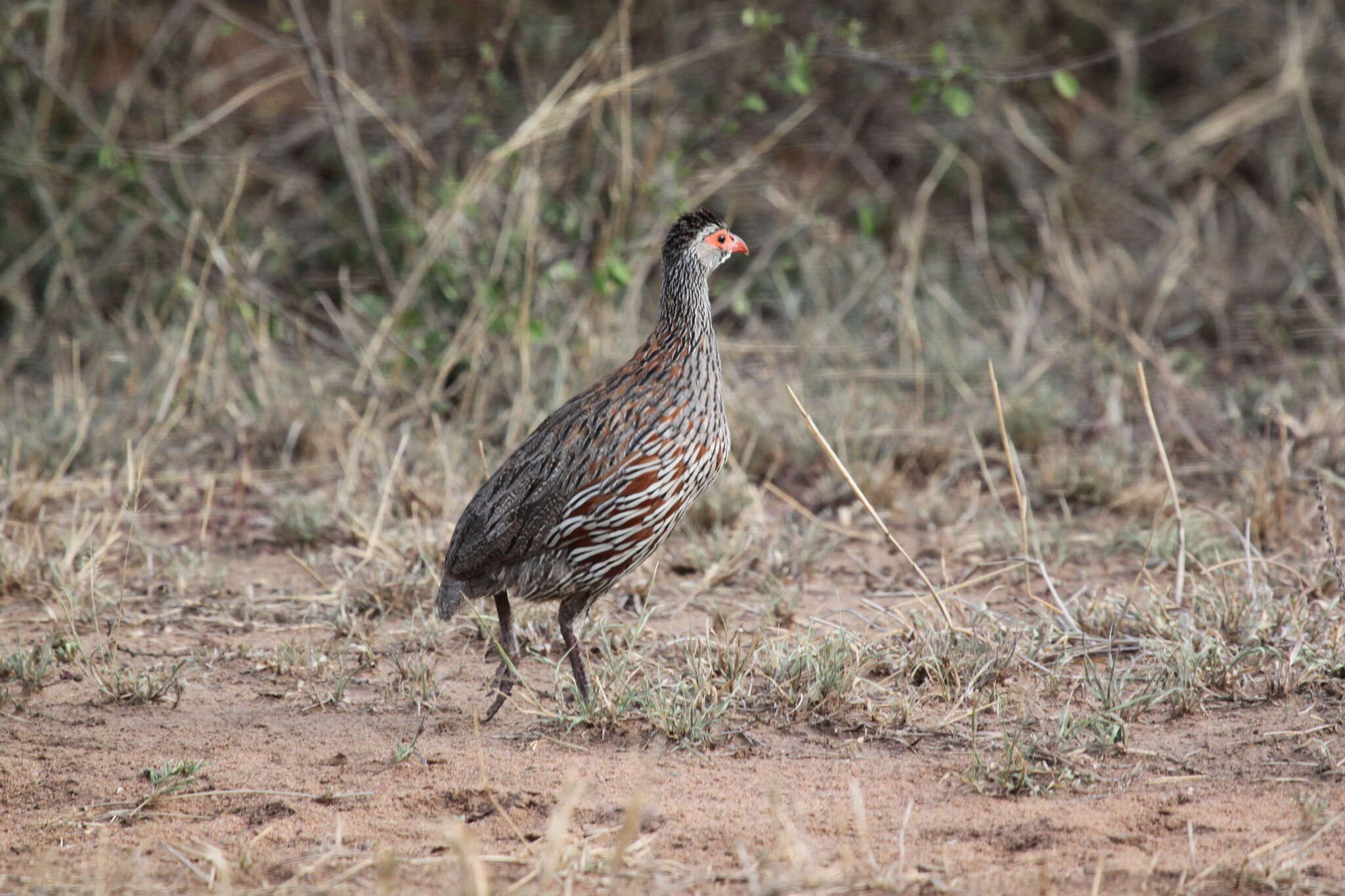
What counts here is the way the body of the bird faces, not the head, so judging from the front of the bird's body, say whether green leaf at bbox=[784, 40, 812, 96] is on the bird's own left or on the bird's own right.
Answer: on the bird's own left

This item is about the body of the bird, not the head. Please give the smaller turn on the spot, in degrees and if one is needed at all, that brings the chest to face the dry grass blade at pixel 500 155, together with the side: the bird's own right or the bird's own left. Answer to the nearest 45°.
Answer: approximately 90° to the bird's own left

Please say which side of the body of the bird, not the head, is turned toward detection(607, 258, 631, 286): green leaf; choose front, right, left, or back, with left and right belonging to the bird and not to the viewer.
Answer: left

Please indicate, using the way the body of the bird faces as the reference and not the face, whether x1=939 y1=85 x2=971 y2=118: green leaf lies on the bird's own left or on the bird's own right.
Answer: on the bird's own left

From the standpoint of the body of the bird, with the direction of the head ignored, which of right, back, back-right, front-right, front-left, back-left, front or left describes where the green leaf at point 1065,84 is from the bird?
front-left

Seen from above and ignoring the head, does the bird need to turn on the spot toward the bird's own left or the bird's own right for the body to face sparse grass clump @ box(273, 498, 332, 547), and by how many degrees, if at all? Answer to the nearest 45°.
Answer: approximately 135° to the bird's own left

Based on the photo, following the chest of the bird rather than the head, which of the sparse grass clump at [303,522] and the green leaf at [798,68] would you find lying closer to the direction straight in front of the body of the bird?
the green leaf

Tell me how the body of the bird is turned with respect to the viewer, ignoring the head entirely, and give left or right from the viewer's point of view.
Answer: facing to the right of the viewer
